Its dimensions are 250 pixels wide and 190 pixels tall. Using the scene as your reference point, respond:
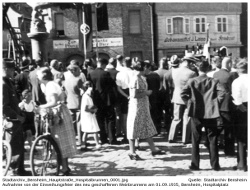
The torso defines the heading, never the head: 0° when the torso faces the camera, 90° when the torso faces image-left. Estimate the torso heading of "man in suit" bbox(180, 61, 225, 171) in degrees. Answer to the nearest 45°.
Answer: approximately 180°

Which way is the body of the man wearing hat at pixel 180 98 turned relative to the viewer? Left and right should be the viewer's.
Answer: facing away from the viewer and to the right of the viewer

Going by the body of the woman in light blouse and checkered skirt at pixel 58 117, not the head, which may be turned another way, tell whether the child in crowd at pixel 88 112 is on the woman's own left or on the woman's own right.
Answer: on the woman's own right

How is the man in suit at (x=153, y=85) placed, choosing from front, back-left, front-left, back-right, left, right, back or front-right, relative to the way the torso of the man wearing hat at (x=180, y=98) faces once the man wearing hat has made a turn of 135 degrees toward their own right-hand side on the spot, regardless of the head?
back-right
